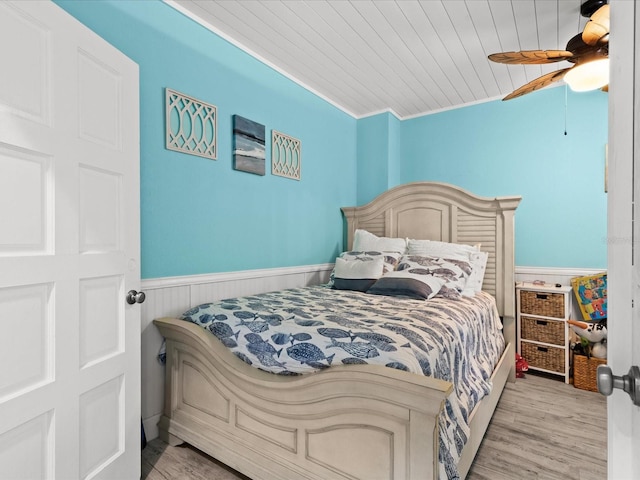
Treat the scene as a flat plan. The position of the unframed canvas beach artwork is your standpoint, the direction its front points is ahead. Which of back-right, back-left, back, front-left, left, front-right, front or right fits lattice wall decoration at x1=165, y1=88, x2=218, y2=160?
right

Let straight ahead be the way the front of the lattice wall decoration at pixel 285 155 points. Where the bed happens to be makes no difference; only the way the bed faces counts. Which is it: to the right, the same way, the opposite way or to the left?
to the right

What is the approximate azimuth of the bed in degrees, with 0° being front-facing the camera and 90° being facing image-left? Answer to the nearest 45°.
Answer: approximately 45°

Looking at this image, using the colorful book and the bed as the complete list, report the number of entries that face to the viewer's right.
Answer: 0

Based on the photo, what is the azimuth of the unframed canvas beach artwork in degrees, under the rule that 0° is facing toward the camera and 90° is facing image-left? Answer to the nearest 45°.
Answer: approximately 315°

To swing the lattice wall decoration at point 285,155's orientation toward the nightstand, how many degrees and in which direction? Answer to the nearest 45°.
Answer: approximately 45° to its left
